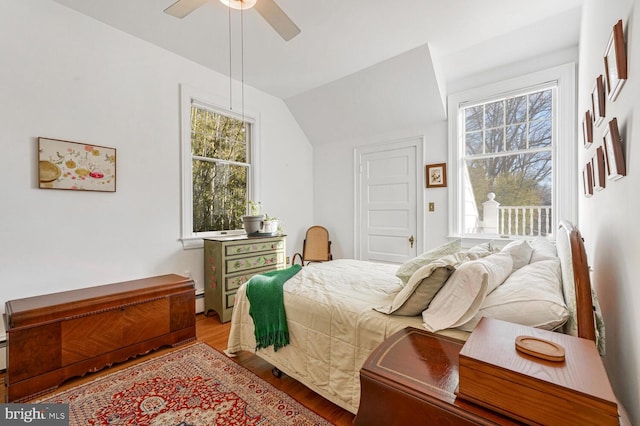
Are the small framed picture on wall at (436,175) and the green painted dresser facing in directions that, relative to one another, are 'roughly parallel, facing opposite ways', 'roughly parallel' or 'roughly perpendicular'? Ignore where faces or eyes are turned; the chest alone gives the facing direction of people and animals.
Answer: roughly perpendicular

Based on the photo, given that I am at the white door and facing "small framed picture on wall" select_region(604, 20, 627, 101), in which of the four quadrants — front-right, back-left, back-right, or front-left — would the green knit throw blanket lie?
front-right

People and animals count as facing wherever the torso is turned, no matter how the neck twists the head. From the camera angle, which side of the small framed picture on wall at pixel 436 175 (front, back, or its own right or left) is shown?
front

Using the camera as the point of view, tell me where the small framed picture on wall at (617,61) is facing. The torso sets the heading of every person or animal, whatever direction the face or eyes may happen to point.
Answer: facing to the left of the viewer

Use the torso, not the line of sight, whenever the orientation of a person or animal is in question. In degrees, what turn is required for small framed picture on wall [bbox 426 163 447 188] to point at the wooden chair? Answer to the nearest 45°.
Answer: approximately 90° to its right

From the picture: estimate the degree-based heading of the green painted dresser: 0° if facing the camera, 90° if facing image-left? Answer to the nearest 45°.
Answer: approximately 315°

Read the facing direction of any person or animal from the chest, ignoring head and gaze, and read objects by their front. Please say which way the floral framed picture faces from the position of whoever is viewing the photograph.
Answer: facing the viewer and to the right of the viewer

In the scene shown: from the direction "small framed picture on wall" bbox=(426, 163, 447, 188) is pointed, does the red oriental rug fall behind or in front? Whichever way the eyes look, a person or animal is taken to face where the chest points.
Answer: in front

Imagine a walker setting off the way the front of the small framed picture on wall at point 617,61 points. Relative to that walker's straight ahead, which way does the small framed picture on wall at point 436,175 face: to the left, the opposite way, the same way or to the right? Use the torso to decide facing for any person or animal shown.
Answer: to the left

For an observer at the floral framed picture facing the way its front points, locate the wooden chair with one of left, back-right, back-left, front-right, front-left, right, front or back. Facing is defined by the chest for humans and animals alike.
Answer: front-left

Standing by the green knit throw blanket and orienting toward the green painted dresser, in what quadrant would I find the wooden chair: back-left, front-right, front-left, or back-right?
front-right

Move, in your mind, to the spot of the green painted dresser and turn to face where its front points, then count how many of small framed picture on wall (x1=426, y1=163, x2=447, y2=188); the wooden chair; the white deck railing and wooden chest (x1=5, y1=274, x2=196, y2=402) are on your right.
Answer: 1

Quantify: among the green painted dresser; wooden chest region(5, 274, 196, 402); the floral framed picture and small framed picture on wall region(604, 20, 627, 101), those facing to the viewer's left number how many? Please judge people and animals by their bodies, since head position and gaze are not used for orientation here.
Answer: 1

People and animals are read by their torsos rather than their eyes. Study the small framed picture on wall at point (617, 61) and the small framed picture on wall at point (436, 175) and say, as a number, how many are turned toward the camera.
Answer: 1

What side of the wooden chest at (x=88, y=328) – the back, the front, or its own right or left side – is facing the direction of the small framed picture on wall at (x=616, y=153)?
front

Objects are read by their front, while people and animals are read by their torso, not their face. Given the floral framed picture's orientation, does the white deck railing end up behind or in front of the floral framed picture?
in front

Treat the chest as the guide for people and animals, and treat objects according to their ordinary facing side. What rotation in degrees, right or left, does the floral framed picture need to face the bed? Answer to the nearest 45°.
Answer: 0° — it already faces it

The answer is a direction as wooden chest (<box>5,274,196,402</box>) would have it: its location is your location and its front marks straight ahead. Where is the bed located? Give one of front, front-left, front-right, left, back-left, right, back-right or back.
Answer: front
